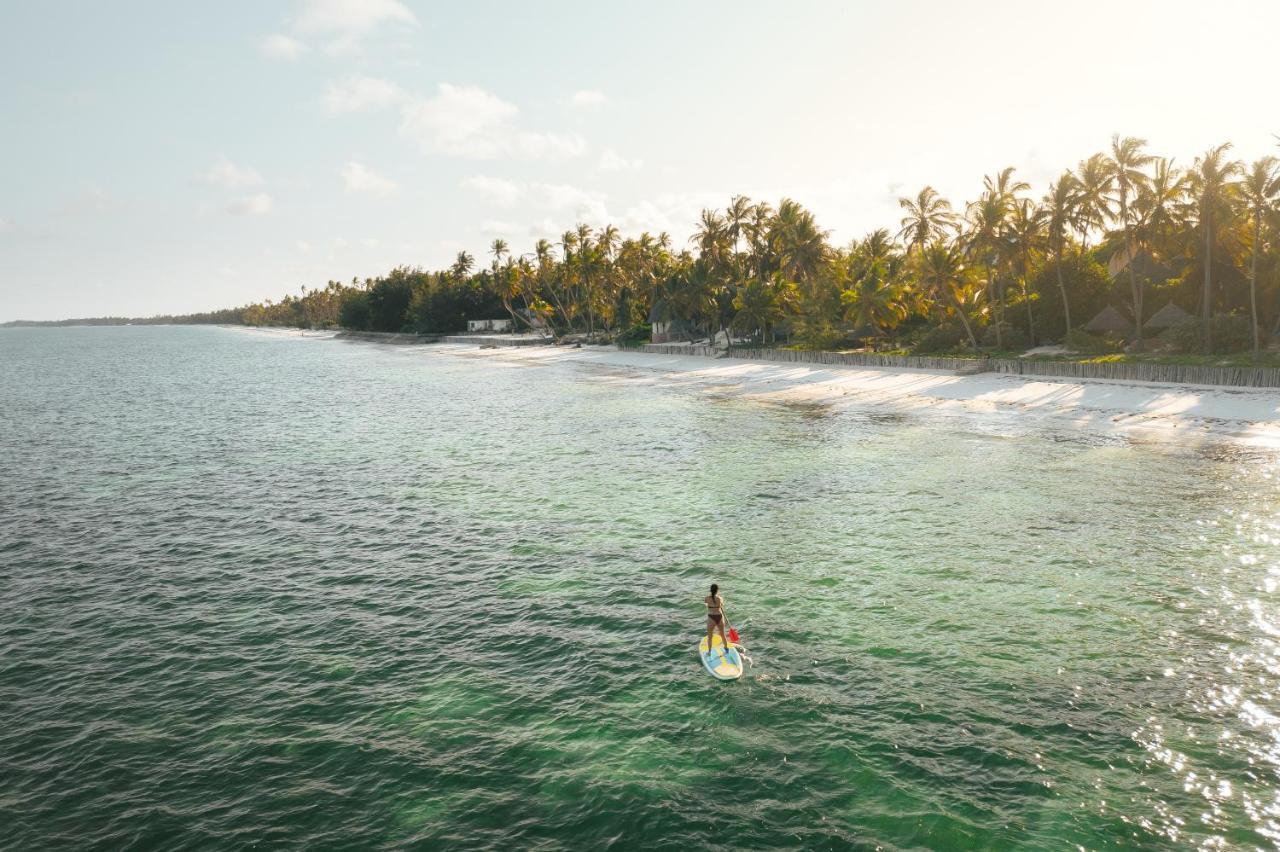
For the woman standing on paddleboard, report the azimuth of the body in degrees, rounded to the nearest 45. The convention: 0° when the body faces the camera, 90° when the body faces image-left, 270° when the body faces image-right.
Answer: approximately 180°
